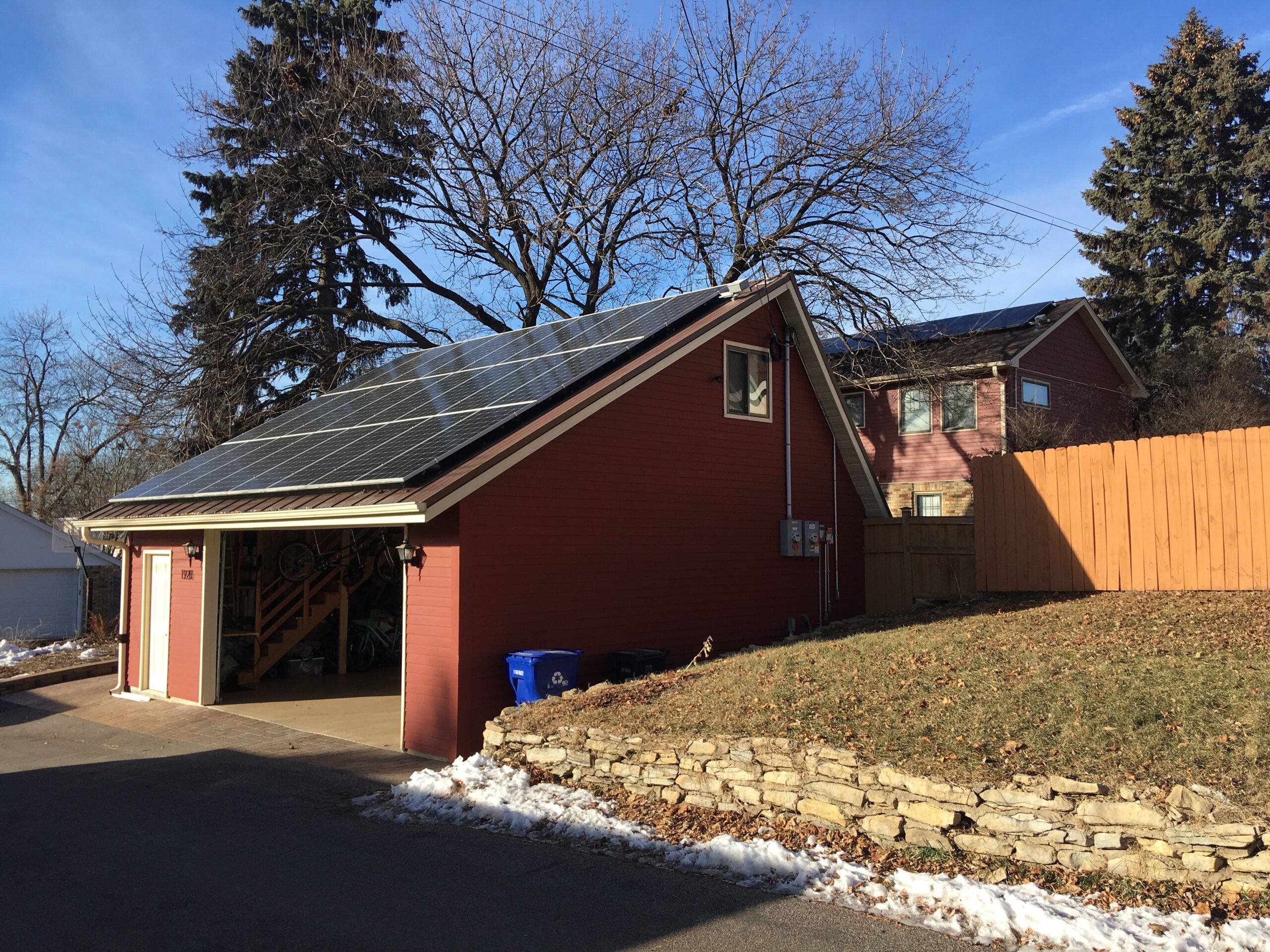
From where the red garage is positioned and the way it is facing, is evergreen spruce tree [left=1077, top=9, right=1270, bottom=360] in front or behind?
behind

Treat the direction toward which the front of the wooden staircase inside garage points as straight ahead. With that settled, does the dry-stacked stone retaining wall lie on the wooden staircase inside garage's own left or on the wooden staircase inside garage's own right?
on the wooden staircase inside garage's own left

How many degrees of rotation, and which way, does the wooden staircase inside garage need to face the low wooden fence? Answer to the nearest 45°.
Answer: approximately 180°

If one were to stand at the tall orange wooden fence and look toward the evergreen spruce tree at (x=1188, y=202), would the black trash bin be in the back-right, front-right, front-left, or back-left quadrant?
back-left

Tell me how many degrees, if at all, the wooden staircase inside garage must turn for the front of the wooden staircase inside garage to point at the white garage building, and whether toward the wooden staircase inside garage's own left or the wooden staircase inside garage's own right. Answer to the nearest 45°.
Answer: approximately 45° to the wooden staircase inside garage's own right

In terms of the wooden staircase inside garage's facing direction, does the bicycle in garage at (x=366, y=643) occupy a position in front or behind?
behind

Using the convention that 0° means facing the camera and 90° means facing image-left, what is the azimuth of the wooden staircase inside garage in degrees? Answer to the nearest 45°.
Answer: approximately 90°
